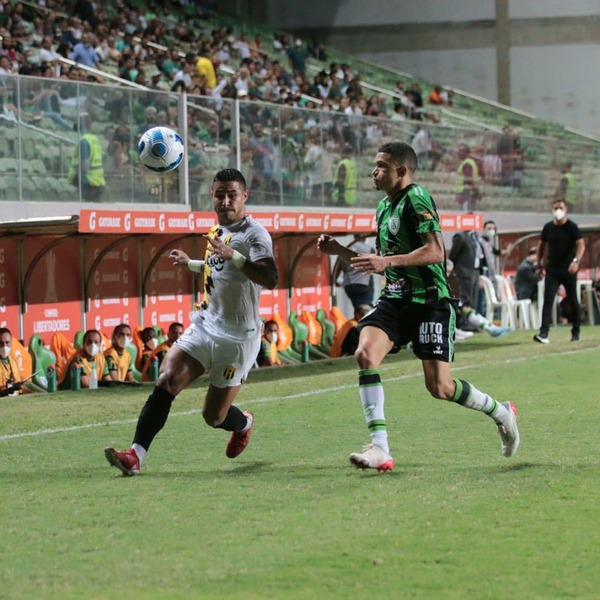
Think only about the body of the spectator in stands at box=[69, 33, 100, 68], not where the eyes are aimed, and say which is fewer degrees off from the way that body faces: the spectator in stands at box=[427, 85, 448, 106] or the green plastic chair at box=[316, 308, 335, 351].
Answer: the green plastic chair

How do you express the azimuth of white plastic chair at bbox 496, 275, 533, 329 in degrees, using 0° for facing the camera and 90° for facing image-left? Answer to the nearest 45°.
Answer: approximately 315°

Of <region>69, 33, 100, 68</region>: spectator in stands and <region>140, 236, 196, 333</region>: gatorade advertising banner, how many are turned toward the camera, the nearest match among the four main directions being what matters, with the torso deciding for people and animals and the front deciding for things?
2

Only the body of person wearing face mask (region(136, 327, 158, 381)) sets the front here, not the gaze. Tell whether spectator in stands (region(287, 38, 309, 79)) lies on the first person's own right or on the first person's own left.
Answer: on the first person's own left

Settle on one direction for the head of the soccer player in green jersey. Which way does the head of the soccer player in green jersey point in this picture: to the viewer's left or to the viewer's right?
to the viewer's left

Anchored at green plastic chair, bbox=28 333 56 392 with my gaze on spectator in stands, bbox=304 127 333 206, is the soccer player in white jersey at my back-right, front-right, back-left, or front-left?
back-right

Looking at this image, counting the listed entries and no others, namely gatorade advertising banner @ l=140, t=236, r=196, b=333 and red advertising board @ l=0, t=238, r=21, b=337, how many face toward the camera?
2

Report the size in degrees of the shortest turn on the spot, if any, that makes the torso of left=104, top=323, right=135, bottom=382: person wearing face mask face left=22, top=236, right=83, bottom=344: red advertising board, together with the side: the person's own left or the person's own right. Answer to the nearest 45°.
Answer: approximately 180°
